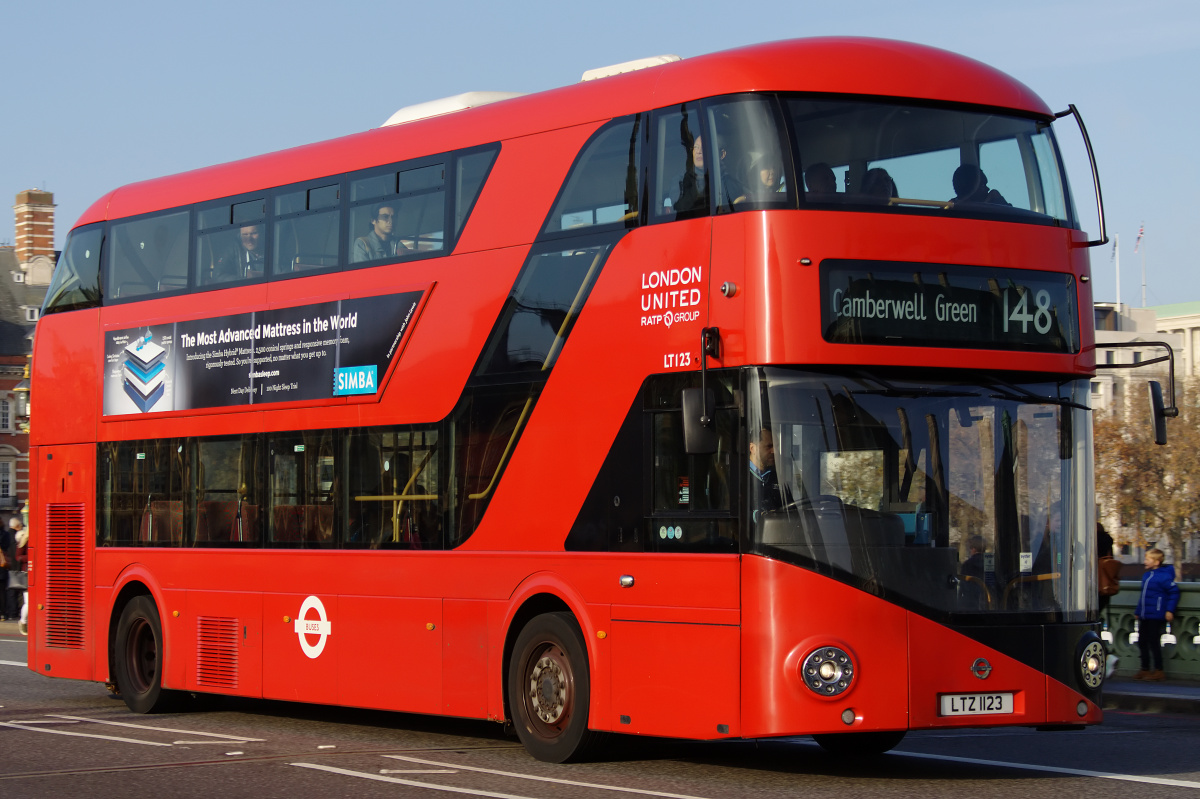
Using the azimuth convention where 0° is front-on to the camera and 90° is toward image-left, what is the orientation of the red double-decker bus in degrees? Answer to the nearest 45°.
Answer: approximately 315°

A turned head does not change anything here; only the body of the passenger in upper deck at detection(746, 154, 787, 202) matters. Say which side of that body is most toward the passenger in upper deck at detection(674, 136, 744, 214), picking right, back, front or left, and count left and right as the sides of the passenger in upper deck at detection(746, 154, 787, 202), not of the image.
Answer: back

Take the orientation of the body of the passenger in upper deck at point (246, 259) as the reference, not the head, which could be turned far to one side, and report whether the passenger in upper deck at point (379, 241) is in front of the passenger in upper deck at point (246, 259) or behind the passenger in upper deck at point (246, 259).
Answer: in front

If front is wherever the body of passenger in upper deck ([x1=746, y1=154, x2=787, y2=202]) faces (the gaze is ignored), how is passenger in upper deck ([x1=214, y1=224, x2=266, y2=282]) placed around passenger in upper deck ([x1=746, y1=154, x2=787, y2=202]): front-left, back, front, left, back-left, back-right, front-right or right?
back

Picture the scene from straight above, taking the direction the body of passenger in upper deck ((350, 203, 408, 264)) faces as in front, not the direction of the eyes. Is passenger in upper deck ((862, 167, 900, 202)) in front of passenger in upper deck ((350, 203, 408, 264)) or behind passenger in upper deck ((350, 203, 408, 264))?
in front

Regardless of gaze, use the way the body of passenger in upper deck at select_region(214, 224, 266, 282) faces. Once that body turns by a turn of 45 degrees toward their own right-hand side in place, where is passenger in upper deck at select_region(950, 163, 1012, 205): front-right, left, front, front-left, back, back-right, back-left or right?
front-left

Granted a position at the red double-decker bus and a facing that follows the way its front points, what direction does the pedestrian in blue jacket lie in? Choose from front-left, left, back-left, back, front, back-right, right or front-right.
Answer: left

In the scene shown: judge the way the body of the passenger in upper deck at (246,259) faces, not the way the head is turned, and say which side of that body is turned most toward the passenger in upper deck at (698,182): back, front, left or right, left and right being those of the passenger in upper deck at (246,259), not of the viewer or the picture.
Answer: front

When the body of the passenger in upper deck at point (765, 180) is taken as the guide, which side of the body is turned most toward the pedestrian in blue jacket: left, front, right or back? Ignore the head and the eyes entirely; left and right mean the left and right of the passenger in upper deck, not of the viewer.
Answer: left

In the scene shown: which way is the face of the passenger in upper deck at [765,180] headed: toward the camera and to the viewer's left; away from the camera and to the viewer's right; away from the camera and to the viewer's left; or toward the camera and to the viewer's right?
toward the camera and to the viewer's right

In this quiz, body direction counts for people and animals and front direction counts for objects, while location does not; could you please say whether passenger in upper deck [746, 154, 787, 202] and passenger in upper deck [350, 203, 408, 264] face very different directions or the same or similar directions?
same or similar directions

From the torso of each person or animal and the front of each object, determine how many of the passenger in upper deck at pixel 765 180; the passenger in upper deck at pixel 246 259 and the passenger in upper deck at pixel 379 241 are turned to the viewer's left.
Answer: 0

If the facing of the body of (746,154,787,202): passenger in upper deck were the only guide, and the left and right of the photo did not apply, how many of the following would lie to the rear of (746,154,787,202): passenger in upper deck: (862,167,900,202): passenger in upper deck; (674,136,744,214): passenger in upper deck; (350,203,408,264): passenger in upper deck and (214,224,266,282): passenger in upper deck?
3

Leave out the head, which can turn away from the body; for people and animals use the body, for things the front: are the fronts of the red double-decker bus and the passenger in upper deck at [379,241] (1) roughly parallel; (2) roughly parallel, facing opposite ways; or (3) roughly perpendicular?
roughly parallel

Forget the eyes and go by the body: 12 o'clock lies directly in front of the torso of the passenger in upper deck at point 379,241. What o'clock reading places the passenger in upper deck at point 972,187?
the passenger in upper deck at point 972,187 is roughly at 12 o'clock from the passenger in upper deck at point 379,241.

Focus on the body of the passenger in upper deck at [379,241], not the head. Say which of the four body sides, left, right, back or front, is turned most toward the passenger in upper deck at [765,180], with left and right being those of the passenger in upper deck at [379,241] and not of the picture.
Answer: front
